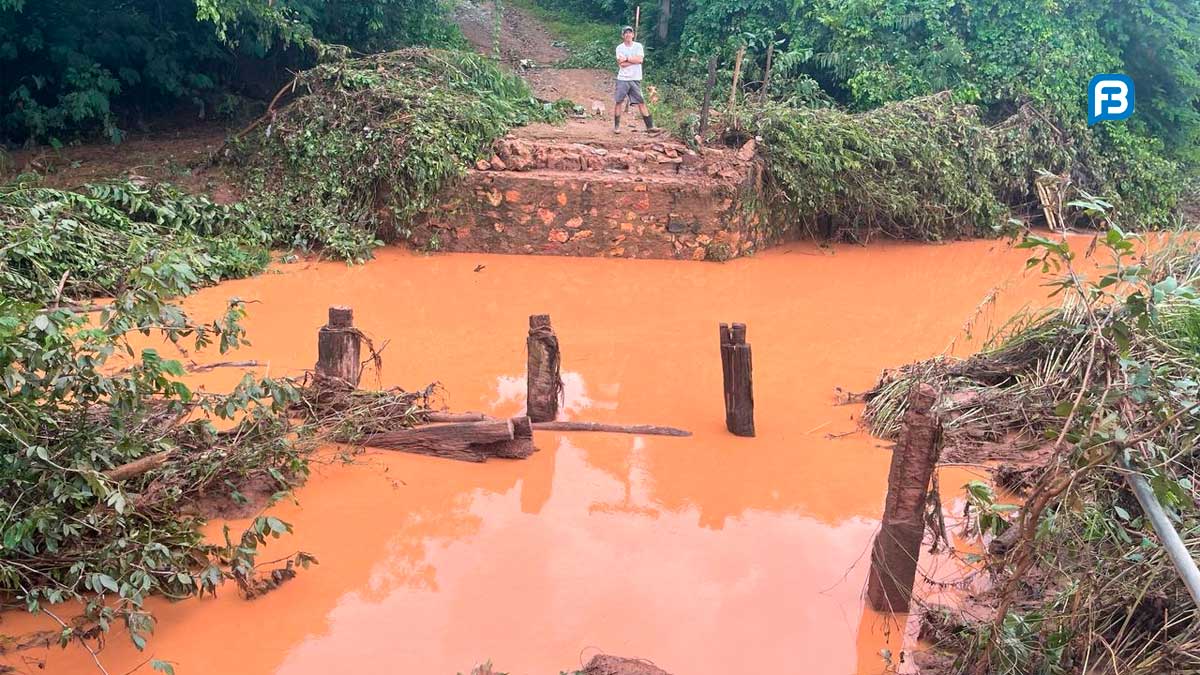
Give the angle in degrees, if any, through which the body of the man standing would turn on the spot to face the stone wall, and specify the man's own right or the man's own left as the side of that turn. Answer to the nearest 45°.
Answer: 0° — they already face it

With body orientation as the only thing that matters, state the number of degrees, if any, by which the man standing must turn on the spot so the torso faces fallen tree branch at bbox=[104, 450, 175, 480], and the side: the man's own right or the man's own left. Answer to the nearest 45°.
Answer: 0° — they already face it

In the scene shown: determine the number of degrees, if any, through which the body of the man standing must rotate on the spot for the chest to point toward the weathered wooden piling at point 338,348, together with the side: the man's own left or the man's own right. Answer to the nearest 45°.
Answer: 0° — they already face it

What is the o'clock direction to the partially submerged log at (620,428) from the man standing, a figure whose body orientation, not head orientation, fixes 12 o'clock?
The partially submerged log is roughly at 12 o'clock from the man standing.

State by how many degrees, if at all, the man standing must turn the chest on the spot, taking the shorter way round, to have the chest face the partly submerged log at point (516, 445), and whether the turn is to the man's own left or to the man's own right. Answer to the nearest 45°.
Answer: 0° — they already face it

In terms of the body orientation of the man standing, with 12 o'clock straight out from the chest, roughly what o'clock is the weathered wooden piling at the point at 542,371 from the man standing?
The weathered wooden piling is roughly at 12 o'clock from the man standing.

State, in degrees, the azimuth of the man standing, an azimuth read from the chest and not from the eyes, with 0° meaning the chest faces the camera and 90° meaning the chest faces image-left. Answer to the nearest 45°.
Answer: approximately 0°

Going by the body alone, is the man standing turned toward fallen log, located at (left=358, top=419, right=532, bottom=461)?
yes

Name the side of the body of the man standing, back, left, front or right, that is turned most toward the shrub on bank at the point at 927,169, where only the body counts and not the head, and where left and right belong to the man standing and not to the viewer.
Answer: left

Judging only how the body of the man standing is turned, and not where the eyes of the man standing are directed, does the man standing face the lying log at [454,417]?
yes

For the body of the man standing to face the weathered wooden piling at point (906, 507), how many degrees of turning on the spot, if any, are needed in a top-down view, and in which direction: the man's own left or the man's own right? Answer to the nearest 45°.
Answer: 0° — they already face it

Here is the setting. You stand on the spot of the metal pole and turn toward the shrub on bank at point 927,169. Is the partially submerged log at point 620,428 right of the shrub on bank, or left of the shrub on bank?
left
